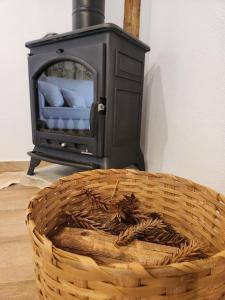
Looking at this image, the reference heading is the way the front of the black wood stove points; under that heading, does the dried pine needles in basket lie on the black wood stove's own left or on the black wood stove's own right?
on the black wood stove's own left

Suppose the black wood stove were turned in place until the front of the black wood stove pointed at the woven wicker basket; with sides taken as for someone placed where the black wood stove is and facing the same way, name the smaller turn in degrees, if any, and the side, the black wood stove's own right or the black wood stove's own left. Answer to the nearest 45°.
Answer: approximately 45° to the black wood stove's own left

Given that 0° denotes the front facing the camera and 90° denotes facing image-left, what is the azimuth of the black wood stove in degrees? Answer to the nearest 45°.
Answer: approximately 45°

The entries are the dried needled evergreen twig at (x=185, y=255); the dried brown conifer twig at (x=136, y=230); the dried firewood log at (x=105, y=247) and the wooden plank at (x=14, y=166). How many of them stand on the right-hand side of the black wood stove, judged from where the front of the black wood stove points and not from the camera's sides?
1

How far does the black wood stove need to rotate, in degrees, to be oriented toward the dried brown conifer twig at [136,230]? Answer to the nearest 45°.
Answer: approximately 45° to its left

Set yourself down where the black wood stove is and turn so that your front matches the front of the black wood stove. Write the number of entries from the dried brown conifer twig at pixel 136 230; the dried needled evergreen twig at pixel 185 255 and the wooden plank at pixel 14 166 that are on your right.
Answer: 1

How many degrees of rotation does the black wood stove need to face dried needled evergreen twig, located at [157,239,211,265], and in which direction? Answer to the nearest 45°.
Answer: approximately 45° to its left

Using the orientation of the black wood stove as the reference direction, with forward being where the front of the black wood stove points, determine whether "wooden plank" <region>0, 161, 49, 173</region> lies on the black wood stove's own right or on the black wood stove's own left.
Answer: on the black wood stove's own right

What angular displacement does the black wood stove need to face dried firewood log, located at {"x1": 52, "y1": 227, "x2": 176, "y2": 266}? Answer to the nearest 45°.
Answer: approximately 45° to its left

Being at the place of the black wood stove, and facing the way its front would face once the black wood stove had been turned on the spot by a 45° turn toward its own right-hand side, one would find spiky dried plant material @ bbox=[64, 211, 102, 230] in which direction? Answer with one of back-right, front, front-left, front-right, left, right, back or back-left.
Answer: left
